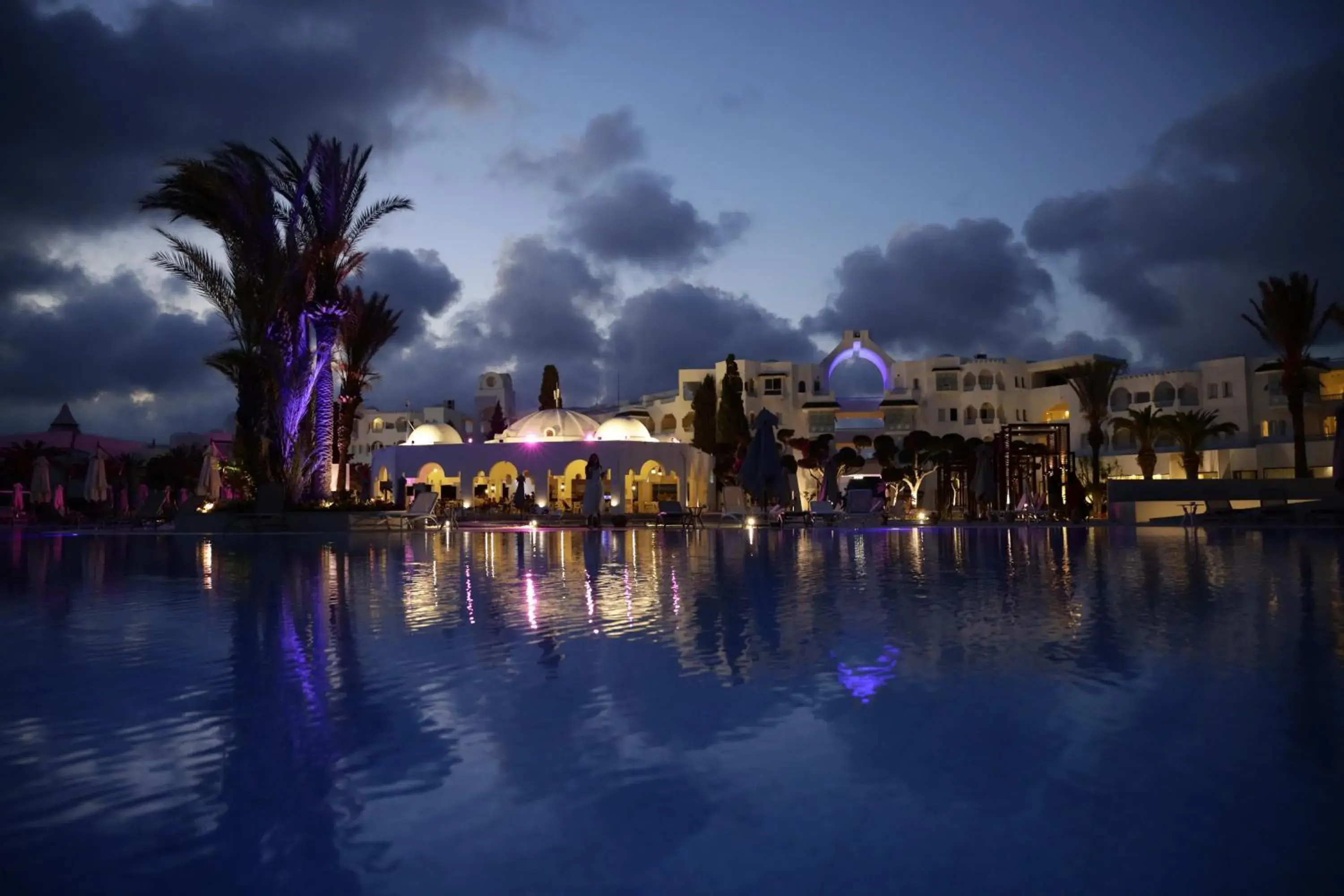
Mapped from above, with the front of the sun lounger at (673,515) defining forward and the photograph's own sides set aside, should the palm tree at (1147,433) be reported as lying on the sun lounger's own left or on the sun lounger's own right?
on the sun lounger's own left

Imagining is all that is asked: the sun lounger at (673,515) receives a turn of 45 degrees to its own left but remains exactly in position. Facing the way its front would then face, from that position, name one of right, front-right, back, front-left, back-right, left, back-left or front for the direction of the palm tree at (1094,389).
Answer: left

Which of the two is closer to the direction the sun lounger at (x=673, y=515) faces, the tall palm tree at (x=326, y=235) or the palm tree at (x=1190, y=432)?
the tall palm tree

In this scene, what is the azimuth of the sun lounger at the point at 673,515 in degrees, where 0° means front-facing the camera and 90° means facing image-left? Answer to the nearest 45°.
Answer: approximately 0°

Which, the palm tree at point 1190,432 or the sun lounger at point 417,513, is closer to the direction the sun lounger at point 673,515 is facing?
the sun lounger

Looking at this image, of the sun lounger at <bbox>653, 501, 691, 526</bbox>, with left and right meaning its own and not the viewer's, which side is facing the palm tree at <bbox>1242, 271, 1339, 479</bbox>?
left

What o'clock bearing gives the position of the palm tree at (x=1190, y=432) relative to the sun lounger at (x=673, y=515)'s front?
The palm tree is roughly at 8 o'clock from the sun lounger.

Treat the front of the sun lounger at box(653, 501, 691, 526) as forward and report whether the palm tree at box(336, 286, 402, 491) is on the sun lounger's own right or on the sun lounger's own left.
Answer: on the sun lounger's own right

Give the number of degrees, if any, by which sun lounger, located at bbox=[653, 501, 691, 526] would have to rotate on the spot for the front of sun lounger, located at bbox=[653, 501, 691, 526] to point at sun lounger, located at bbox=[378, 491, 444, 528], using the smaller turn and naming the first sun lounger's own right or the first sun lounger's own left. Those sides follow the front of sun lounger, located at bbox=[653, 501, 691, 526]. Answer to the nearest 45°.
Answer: approximately 90° to the first sun lounger's own right
